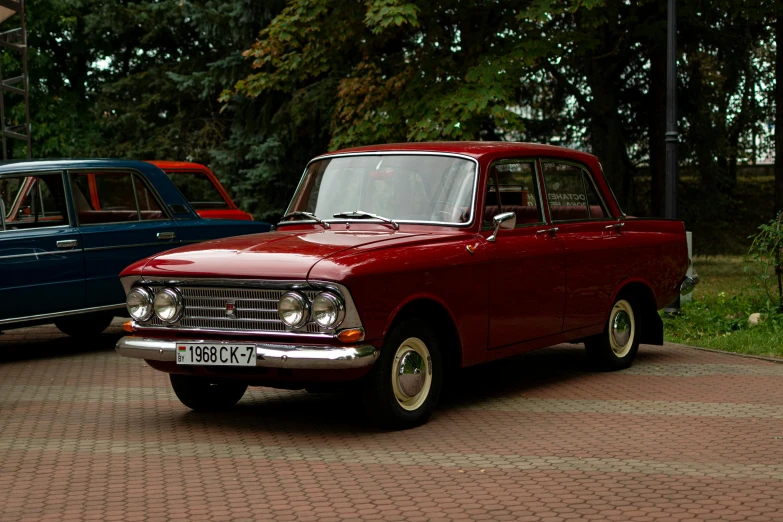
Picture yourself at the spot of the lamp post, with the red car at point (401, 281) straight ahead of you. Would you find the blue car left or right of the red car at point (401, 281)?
right

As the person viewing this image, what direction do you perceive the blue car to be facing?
facing the viewer and to the left of the viewer

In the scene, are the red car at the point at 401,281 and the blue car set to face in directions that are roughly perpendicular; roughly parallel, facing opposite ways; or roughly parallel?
roughly parallel

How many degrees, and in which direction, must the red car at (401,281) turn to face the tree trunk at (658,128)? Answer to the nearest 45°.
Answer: approximately 135° to its right

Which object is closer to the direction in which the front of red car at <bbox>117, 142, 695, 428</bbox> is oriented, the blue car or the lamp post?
the blue car

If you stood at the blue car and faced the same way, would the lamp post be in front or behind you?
behind

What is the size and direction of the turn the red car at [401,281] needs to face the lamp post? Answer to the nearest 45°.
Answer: approximately 180°

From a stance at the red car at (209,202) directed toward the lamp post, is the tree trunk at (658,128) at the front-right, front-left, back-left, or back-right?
front-left

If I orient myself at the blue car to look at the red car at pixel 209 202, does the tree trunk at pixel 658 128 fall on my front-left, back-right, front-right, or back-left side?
front-right

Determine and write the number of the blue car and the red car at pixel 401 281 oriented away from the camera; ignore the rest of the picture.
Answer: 0

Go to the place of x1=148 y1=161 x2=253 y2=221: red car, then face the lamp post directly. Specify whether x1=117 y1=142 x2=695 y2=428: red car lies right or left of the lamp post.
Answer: right

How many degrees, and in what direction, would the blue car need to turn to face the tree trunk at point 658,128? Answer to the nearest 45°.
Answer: approximately 180°
